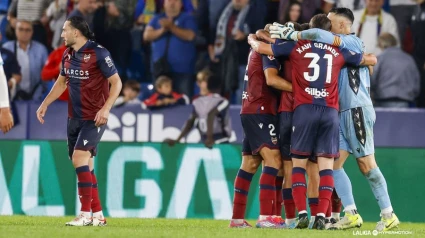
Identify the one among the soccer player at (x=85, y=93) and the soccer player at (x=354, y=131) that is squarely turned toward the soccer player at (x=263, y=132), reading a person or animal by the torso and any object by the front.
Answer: the soccer player at (x=354, y=131)

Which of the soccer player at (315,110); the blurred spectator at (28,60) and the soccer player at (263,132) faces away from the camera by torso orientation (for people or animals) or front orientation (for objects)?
the soccer player at (315,110)

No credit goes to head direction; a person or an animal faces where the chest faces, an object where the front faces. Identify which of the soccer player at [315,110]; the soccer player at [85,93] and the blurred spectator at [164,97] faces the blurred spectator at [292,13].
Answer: the soccer player at [315,110]

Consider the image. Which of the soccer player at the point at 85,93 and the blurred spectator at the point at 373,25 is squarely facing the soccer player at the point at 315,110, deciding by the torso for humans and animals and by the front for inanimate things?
the blurred spectator

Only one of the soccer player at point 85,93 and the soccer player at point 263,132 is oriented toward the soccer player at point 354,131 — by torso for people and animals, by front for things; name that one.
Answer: the soccer player at point 263,132

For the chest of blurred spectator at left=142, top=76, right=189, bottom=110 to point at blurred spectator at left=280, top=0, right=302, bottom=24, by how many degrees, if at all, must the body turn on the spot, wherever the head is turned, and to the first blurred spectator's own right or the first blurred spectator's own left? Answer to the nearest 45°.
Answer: approximately 90° to the first blurred spectator's own left

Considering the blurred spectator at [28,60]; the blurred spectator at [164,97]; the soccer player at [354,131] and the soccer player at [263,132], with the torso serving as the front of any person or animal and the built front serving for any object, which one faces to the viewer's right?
the soccer player at [263,132]

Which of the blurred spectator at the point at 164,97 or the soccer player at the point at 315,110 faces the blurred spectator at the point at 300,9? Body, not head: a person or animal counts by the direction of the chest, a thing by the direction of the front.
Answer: the soccer player
